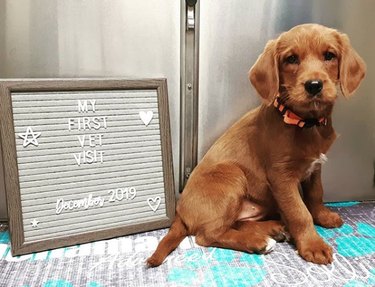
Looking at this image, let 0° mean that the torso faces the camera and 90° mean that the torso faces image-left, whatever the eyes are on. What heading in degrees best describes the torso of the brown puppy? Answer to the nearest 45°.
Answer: approximately 315°

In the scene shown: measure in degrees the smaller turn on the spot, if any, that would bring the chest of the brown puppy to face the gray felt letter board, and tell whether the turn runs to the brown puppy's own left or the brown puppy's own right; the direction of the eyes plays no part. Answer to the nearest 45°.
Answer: approximately 135° to the brown puppy's own right

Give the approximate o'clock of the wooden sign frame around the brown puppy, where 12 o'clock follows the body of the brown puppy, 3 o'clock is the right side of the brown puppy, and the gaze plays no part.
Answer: The wooden sign frame is roughly at 4 o'clock from the brown puppy.
